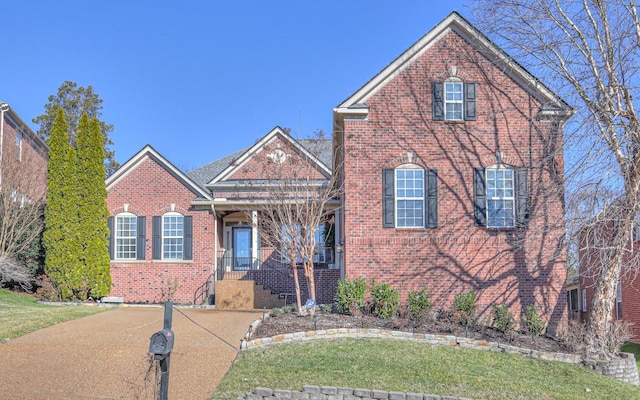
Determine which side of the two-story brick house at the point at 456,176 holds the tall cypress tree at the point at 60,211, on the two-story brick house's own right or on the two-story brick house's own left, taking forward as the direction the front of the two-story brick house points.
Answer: on the two-story brick house's own right

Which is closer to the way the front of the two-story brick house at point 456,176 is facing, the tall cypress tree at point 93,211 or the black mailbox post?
the black mailbox post

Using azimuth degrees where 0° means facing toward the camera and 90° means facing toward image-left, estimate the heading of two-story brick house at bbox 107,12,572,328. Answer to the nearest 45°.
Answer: approximately 0°

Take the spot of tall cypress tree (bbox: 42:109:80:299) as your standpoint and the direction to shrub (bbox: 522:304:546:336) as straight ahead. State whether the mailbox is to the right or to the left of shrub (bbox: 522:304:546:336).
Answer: right

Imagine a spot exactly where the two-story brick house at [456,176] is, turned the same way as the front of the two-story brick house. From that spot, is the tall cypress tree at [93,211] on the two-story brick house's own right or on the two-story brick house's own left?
on the two-story brick house's own right

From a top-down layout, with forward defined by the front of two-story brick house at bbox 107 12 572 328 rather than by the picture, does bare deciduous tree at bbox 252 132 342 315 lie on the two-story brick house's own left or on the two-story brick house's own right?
on the two-story brick house's own right
